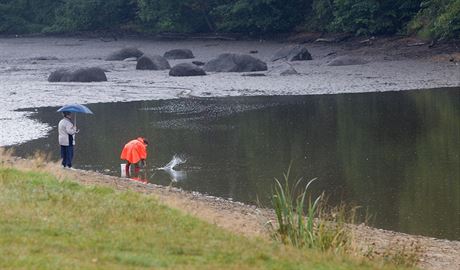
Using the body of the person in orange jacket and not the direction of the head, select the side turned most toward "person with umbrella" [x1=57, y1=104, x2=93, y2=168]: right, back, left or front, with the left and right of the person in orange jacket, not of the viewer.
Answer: back

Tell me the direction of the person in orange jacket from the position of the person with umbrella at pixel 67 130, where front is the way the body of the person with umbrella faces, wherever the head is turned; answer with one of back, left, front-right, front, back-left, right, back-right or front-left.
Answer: front-right

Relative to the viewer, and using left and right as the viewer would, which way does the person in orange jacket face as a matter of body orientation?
facing to the right of the viewer

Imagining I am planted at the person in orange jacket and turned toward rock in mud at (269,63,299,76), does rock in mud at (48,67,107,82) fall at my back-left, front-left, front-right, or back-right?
front-left

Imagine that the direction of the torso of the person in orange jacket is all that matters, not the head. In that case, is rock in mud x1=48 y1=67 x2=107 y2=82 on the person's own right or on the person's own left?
on the person's own left

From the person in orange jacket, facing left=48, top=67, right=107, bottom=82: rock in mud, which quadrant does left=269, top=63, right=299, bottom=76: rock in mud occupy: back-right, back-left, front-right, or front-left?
front-right

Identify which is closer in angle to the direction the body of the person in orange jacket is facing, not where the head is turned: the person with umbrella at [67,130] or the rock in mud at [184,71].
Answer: the rock in mud
